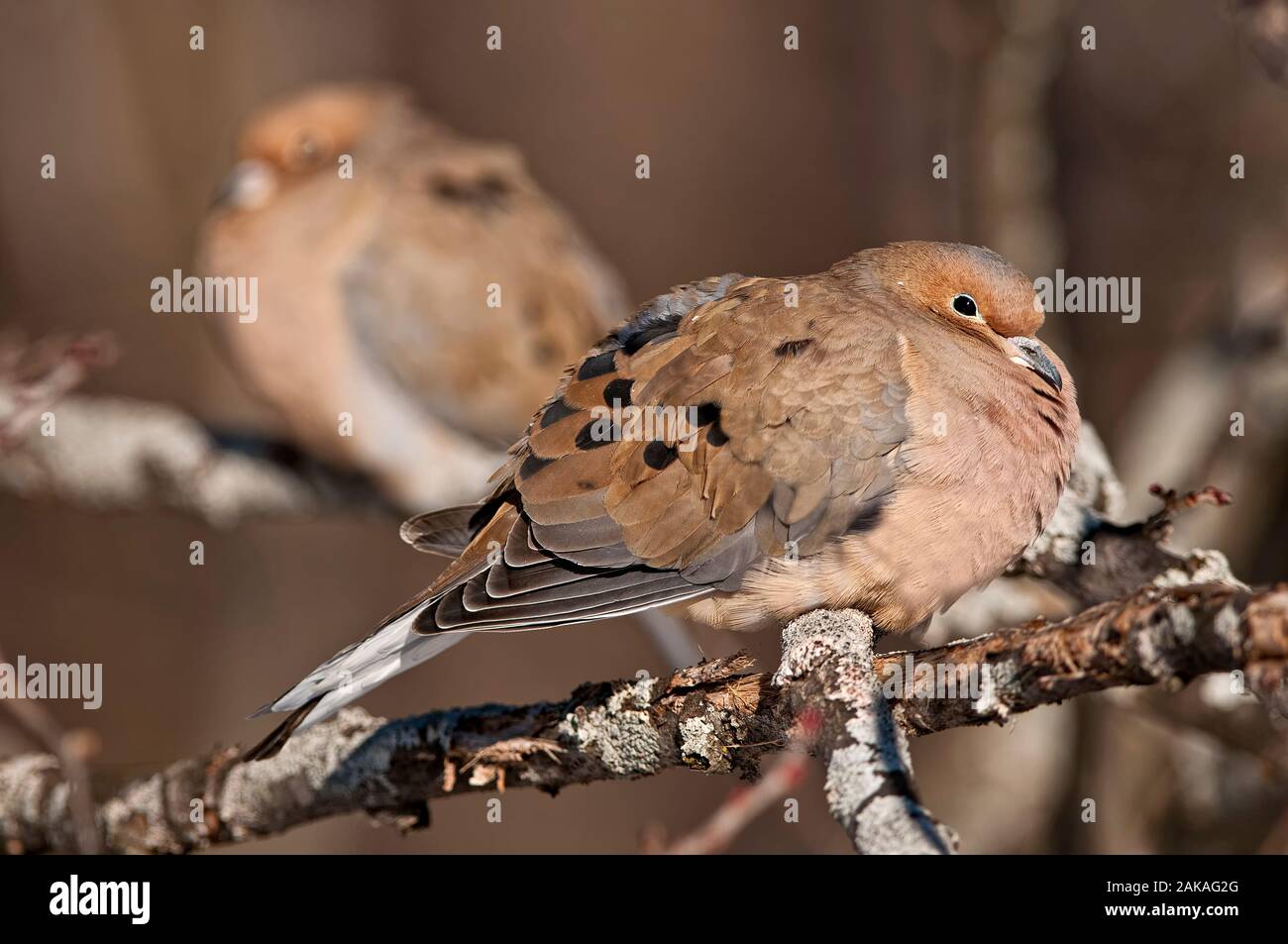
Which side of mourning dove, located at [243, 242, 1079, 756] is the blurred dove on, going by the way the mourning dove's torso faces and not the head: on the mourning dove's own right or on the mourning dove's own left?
on the mourning dove's own left

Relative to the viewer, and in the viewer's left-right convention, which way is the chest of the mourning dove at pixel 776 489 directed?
facing to the right of the viewer
